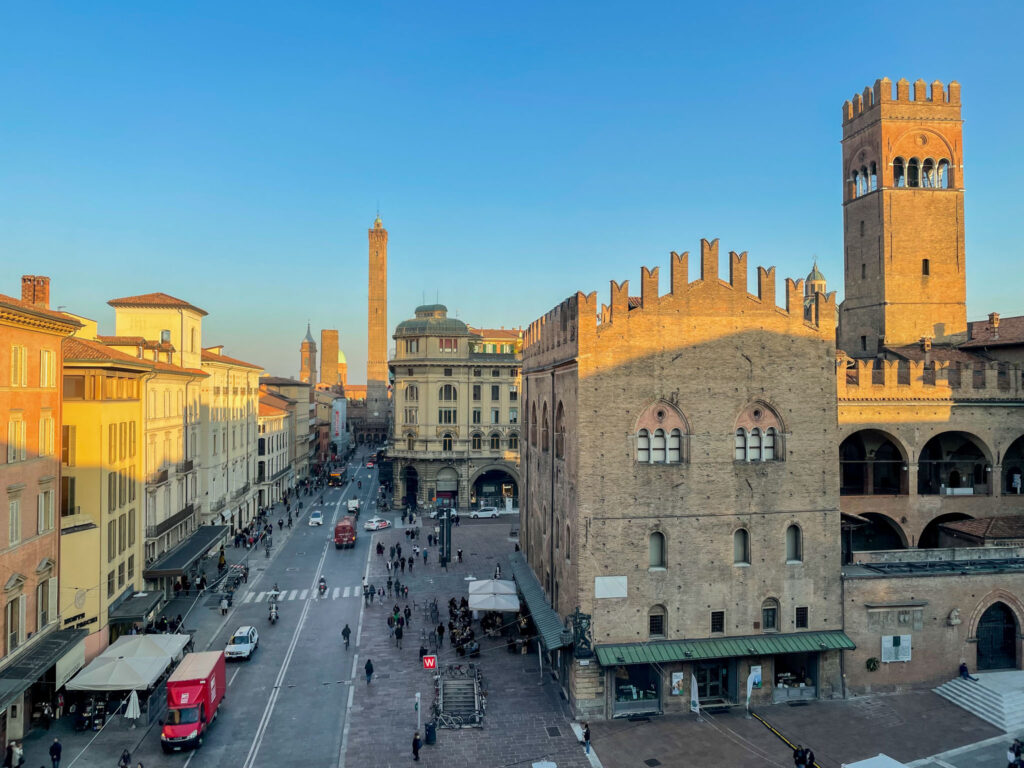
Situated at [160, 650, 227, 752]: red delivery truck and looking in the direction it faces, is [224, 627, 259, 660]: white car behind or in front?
behind

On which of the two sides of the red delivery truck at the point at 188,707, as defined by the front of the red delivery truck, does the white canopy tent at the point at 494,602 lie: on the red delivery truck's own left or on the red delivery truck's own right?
on the red delivery truck's own left

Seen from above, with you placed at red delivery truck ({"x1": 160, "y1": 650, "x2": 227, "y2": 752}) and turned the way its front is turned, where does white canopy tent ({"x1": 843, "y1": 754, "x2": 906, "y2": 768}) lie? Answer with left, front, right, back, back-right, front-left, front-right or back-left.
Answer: front-left

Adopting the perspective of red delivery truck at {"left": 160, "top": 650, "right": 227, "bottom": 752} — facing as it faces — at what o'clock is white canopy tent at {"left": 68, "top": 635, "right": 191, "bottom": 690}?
The white canopy tent is roughly at 5 o'clock from the red delivery truck.
